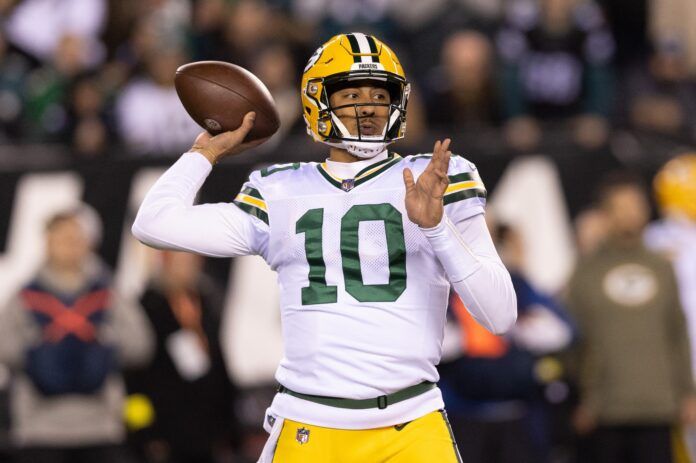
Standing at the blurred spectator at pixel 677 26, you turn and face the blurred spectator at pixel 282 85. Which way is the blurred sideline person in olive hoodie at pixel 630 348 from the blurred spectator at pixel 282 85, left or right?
left

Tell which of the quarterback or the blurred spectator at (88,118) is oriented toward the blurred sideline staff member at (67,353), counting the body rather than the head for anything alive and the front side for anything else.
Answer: the blurred spectator at (88,118)

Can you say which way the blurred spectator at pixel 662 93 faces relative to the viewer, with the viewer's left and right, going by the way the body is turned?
facing the viewer

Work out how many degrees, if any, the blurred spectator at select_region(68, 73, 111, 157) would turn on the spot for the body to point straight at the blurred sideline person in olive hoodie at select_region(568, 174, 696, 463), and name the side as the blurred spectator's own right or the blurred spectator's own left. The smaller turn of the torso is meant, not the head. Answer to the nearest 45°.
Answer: approximately 45° to the blurred spectator's own left

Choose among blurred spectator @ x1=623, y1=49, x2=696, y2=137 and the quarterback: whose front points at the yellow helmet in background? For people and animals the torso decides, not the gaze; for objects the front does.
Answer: the blurred spectator

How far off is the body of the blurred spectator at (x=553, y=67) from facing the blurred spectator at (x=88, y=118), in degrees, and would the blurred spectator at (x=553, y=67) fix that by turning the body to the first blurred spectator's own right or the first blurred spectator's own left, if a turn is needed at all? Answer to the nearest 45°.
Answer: approximately 90° to the first blurred spectator's own right

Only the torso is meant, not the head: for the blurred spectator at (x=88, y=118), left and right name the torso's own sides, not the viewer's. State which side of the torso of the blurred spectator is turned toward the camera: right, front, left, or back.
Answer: front

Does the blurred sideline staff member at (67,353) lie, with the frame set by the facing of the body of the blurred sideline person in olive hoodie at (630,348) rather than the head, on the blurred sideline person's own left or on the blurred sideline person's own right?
on the blurred sideline person's own right

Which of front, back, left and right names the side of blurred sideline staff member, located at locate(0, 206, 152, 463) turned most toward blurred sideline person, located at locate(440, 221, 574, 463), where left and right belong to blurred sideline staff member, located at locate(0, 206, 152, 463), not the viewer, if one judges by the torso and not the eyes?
left

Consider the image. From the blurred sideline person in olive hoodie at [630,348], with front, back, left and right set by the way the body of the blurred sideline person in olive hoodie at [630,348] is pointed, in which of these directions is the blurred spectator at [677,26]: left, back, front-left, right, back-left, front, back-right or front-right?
back

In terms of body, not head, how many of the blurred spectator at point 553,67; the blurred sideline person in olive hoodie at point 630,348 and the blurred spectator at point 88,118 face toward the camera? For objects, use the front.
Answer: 3
